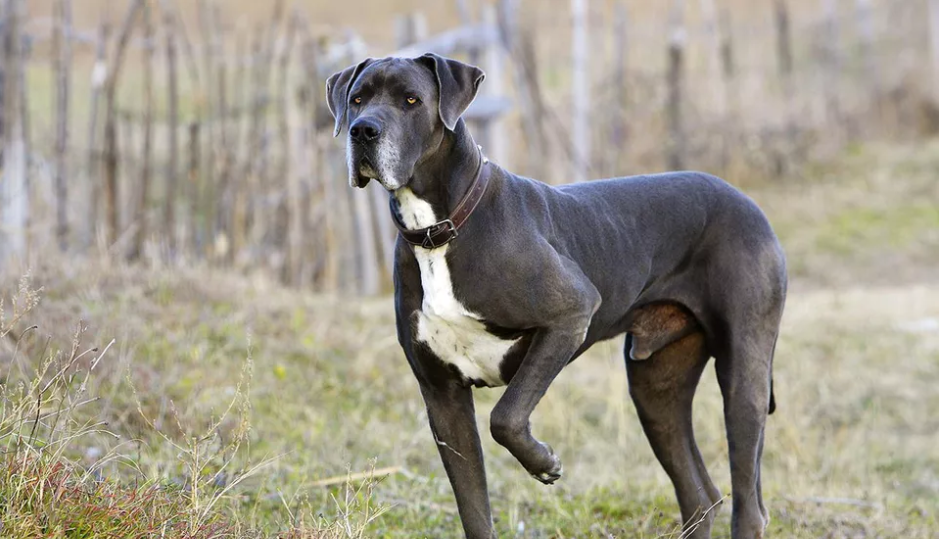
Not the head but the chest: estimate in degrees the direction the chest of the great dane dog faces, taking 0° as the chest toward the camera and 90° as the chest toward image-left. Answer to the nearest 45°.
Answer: approximately 45°

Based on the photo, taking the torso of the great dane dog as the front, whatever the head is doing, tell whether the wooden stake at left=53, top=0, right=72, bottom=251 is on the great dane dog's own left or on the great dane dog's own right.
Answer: on the great dane dog's own right
